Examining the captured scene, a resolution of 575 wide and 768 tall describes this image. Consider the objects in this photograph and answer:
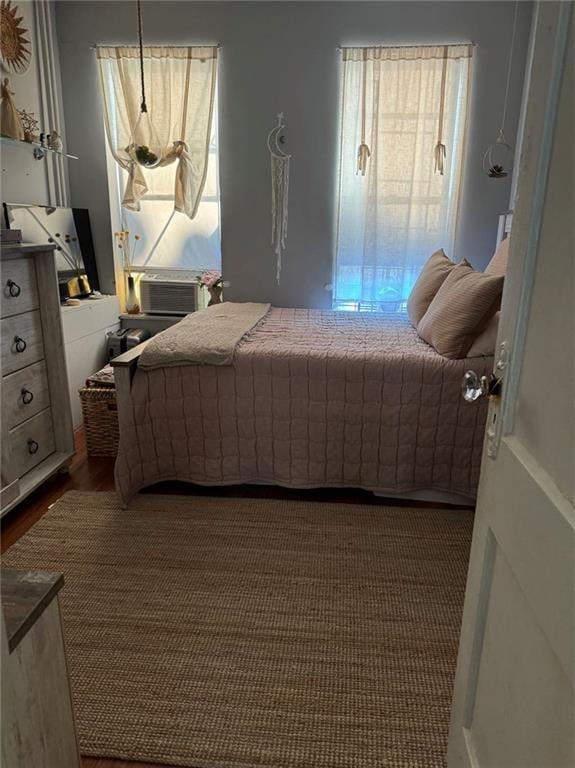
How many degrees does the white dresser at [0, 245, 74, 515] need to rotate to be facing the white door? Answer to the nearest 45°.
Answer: approximately 45° to its right

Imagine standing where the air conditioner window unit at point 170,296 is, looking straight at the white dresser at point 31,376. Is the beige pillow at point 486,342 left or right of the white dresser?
left

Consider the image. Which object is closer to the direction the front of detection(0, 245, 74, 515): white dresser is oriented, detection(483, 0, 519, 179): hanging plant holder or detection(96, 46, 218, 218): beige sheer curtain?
the hanging plant holder

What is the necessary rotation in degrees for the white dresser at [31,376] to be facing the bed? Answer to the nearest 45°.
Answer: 0° — it already faces it

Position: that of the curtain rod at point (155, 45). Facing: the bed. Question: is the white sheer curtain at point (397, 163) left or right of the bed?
left

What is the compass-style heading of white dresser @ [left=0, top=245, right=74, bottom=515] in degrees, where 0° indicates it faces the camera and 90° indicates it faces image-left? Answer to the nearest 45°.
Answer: approximately 315°

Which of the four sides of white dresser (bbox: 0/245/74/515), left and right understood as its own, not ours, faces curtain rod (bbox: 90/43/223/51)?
left

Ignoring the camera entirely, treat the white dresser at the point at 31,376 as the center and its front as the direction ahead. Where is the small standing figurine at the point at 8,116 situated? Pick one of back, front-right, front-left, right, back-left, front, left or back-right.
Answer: back-left

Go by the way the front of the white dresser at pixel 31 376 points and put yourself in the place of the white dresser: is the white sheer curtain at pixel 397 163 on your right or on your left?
on your left

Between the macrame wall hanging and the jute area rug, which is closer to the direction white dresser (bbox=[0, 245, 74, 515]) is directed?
the jute area rug

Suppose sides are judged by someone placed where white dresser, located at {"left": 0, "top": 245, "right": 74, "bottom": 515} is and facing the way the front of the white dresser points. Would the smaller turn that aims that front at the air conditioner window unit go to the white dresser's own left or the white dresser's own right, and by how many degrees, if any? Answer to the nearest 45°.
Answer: approximately 90° to the white dresser's own left
